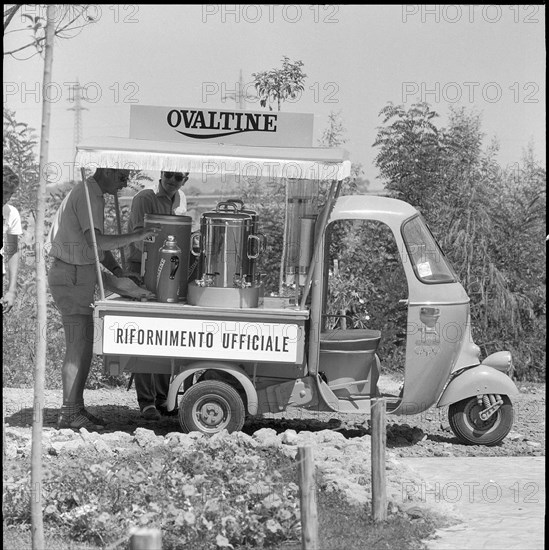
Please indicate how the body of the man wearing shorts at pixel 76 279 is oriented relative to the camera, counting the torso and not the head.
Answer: to the viewer's right

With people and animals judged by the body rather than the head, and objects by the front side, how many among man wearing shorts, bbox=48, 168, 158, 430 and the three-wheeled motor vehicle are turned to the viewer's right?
2

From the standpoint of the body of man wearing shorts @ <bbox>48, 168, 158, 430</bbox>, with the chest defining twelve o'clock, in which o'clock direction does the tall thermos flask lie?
The tall thermos flask is roughly at 1 o'clock from the man wearing shorts.

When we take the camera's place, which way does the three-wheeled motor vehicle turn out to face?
facing to the right of the viewer

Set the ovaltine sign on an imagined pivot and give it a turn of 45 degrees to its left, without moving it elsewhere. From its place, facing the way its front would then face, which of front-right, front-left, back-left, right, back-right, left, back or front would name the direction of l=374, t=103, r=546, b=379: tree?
left

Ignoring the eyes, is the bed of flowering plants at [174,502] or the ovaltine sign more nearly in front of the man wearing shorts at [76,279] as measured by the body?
the ovaltine sign

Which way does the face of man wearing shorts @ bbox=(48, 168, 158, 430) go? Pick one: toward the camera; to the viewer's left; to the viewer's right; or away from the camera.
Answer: to the viewer's right

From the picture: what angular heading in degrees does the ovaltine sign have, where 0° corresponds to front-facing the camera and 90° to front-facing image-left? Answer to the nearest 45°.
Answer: approximately 0°

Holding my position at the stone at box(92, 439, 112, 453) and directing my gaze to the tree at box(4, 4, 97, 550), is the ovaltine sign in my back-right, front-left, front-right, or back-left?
back-left

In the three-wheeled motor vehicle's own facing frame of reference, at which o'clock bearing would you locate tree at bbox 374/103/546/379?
The tree is roughly at 10 o'clock from the three-wheeled motor vehicle.
